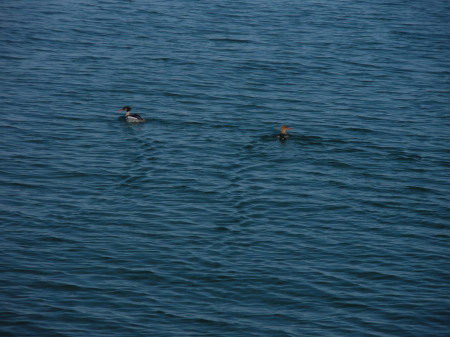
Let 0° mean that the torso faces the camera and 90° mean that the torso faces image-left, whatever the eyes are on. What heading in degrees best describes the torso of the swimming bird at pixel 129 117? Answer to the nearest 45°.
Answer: approximately 90°

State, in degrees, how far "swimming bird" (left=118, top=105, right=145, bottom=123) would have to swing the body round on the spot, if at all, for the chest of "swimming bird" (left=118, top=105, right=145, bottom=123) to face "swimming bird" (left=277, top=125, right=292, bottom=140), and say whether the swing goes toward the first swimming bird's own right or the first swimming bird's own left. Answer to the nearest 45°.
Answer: approximately 180°
